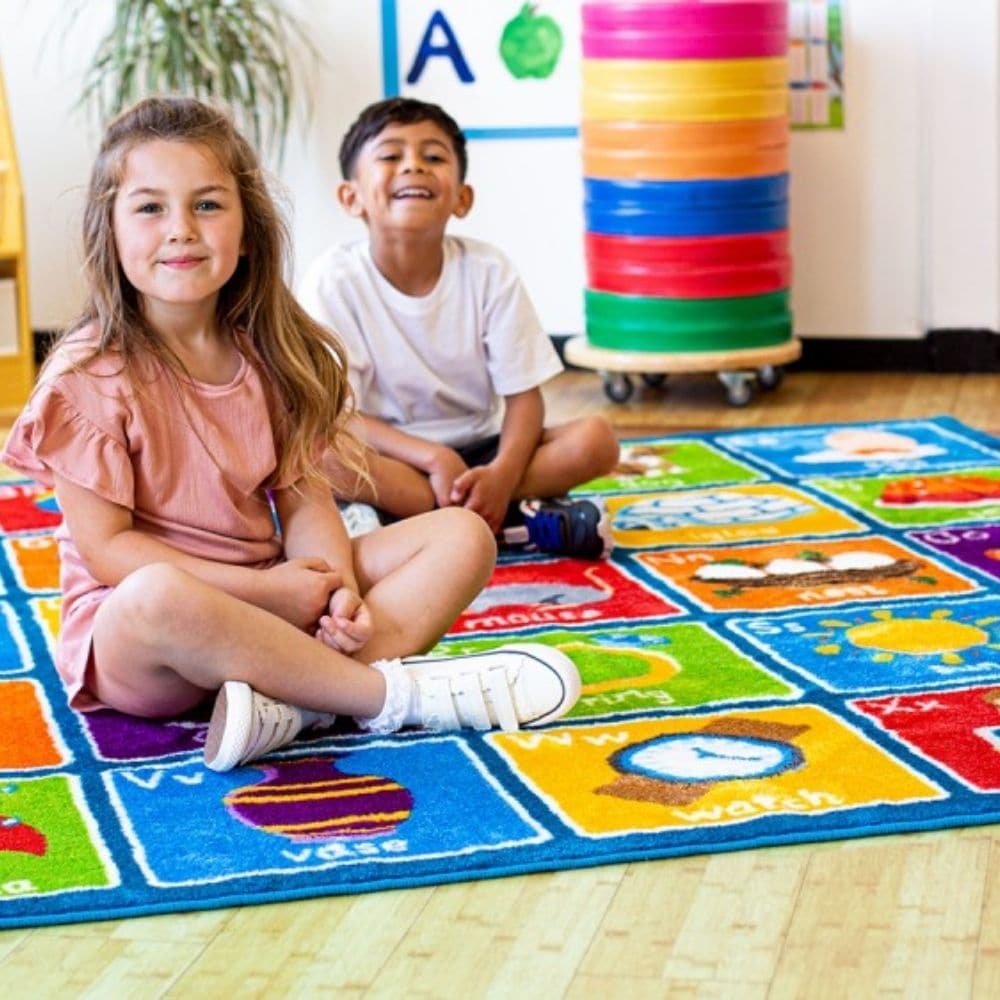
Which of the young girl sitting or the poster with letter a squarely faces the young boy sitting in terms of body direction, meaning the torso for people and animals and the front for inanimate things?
the poster with letter a

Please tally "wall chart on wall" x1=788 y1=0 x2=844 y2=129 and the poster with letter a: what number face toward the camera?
2

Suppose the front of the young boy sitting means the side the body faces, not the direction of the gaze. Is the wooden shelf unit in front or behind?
behind

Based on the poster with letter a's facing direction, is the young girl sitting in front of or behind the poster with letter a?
in front

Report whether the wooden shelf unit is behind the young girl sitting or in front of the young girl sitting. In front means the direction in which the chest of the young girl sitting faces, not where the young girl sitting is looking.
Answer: behind

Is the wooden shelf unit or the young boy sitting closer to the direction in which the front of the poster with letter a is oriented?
the young boy sitting

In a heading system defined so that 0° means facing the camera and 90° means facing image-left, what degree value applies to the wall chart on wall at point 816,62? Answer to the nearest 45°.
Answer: approximately 0°
